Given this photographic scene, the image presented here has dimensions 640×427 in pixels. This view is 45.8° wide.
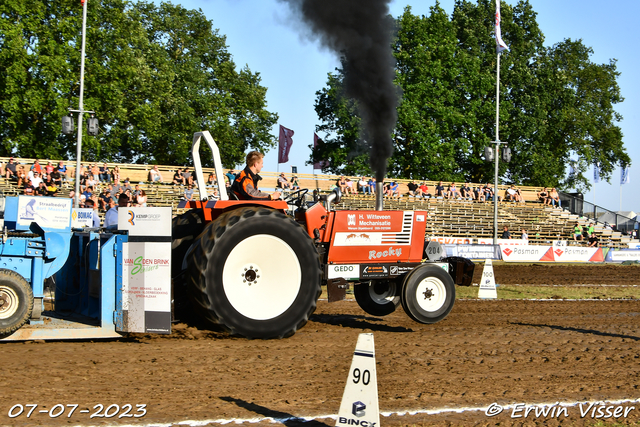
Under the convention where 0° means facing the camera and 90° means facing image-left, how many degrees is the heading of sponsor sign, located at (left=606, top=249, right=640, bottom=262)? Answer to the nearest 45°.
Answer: approximately 0°

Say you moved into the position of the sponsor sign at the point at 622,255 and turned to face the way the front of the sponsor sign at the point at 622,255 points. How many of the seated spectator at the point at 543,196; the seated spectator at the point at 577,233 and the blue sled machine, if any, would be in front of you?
1

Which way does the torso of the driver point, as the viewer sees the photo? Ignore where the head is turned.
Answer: to the viewer's right

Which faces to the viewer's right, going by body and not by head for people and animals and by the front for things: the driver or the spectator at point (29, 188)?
the driver

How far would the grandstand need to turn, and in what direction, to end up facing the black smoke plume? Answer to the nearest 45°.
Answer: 0° — it already faces it

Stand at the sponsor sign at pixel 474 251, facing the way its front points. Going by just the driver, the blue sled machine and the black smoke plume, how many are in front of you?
3

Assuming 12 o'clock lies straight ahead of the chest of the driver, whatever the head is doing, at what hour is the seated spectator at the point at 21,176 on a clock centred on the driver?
The seated spectator is roughly at 8 o'clock from the driver.

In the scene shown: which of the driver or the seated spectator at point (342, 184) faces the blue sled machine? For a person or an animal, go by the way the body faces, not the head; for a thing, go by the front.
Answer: the seated spectator

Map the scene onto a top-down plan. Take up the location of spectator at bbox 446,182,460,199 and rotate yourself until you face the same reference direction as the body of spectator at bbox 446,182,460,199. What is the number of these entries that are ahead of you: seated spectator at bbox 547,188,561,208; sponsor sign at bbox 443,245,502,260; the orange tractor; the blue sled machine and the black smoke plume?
4

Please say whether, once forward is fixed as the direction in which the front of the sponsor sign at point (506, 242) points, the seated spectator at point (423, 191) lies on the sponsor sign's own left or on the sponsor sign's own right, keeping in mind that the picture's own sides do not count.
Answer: on the sponsor sign's own right
